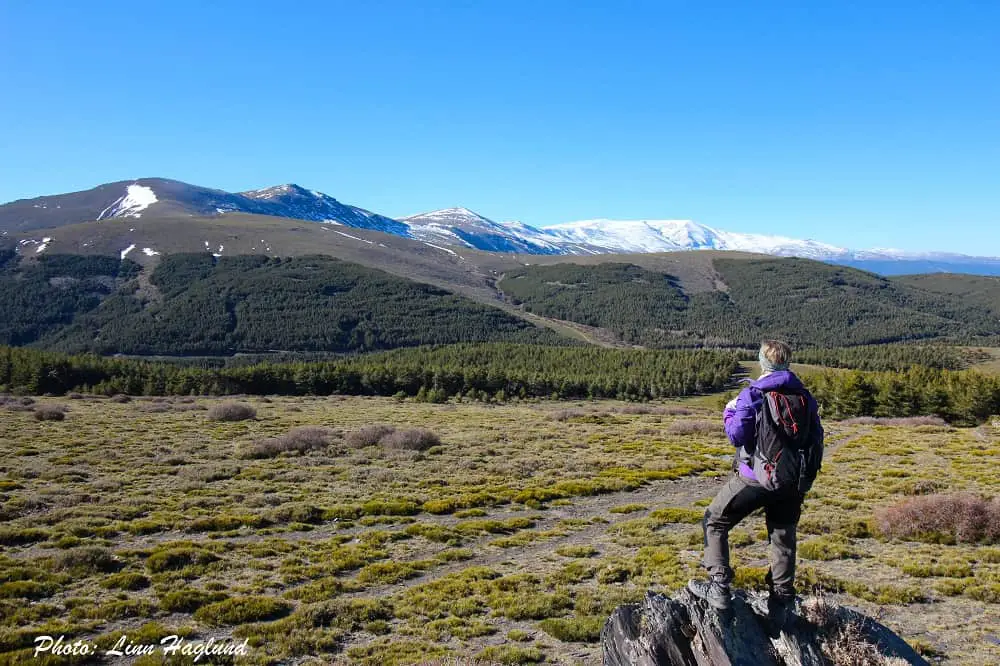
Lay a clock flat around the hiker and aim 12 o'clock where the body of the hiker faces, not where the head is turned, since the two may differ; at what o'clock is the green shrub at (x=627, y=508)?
The green shrub is roughly at 1 o'clock from the hiker.

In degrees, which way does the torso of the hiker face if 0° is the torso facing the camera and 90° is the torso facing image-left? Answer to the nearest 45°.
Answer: approximately 135°

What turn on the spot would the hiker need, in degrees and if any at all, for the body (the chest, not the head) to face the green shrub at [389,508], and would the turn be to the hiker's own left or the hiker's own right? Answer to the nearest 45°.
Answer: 0° — they already face it

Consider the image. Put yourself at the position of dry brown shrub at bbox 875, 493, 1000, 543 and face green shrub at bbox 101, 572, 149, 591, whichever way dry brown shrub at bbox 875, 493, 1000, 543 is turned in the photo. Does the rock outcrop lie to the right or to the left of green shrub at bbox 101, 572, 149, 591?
left
